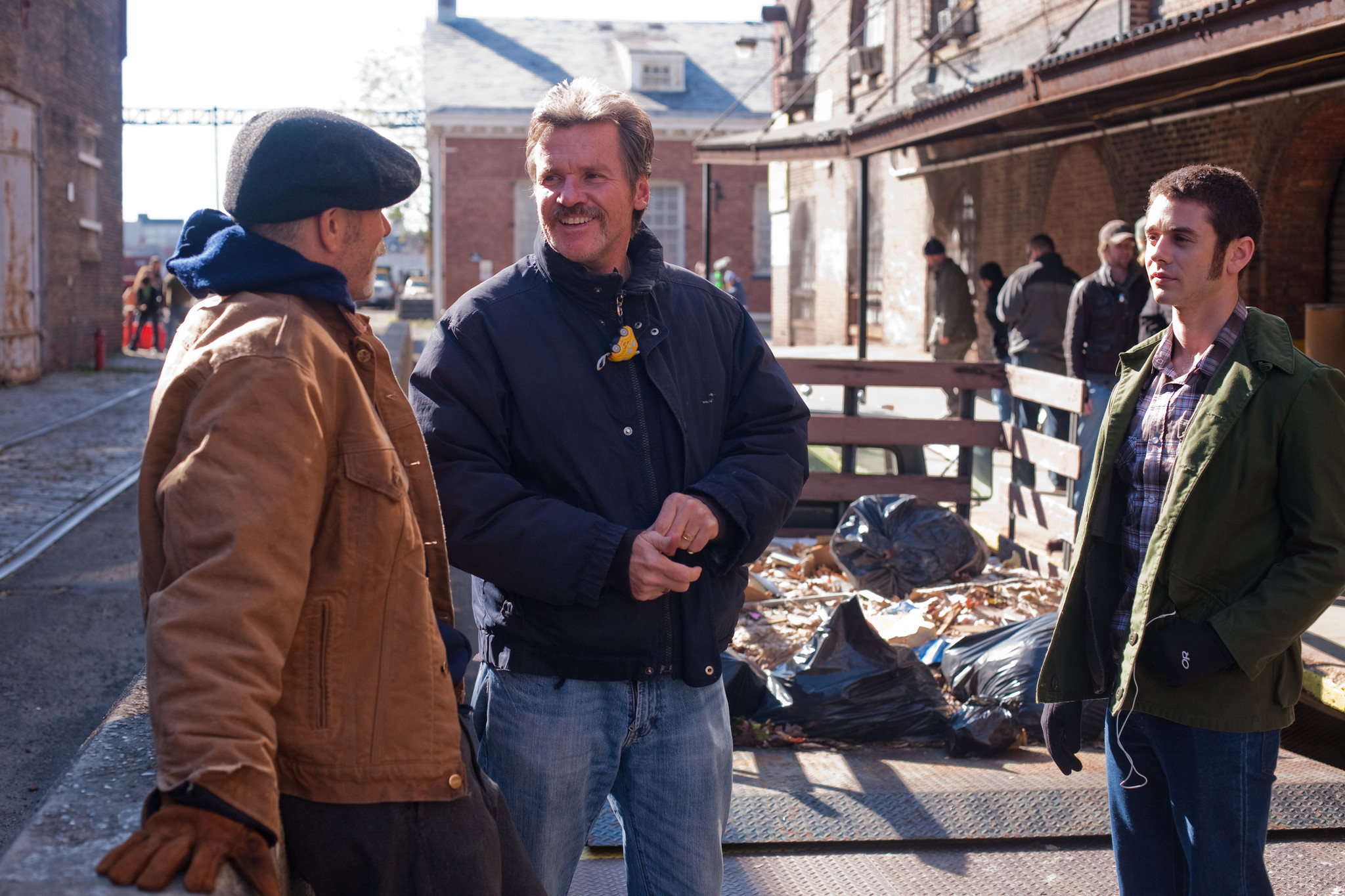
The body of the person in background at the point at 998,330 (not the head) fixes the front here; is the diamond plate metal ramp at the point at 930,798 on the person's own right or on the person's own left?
on the person's own left

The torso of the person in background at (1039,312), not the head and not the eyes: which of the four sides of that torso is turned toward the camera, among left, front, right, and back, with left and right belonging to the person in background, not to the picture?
back

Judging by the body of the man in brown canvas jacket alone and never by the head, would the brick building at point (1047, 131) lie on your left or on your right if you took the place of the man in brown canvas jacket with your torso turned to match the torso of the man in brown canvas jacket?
on your left

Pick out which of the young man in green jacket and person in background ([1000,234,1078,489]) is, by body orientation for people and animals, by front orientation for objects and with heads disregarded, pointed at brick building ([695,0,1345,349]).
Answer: the person in background

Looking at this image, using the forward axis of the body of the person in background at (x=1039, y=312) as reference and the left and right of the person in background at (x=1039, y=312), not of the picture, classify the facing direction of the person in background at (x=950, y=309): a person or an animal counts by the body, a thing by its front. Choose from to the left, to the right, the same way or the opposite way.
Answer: to the left

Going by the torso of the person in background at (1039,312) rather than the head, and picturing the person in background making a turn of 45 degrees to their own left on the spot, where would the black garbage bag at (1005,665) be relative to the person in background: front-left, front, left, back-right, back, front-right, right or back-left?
back-left

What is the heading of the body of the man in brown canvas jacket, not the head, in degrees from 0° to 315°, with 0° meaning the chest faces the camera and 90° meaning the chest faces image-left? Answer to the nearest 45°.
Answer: approximately 270°

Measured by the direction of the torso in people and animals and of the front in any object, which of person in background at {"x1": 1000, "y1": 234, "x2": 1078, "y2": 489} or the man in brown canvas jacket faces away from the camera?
the person in background

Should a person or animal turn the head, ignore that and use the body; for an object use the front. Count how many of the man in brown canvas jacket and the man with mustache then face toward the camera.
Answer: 1
